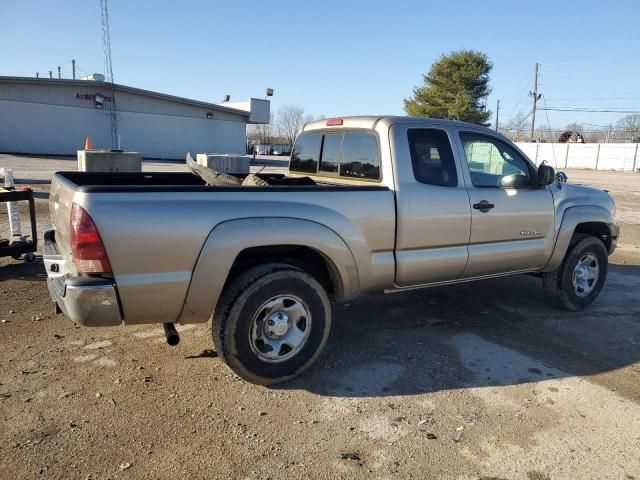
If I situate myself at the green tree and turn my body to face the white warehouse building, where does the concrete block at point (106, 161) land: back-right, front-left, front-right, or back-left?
front-left

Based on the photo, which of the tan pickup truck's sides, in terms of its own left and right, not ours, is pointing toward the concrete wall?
front

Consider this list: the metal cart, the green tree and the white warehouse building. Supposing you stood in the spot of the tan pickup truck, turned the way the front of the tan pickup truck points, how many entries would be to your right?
0

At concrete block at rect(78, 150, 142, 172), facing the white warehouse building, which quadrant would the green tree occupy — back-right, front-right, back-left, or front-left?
front-right

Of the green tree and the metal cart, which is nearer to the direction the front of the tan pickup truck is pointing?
the green tree

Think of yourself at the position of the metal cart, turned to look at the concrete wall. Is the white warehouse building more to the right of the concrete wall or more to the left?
left

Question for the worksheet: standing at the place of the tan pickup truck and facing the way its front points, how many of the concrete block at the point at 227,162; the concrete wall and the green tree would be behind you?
0

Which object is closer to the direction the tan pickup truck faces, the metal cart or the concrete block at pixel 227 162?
the concrete block

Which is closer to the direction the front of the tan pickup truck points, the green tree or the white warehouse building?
the green tree

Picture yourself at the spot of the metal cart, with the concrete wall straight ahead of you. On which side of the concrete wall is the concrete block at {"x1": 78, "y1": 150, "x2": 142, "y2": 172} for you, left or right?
left

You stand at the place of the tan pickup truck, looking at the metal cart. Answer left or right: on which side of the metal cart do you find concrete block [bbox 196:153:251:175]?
right

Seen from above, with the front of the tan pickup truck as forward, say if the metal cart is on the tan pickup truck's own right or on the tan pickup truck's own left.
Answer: on the tan pickup truck's own left

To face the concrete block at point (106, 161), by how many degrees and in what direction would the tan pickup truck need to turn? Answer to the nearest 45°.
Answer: approximately 90° to its left

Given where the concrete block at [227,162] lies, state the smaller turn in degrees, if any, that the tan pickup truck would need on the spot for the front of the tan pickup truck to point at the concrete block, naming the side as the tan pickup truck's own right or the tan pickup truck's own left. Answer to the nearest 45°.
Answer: approximately 45° to the tan pickup truck's own left

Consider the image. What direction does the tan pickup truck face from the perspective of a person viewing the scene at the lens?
facing away from the viewer and to the right of the viewer

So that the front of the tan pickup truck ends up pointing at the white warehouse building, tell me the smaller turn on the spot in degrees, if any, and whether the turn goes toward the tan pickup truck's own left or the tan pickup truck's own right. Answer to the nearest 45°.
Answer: approximately 90° to the tan pickup truck's own left

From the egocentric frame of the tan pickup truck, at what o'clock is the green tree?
The green tree is roughly at 11 o'clock from the tan pickup truck.

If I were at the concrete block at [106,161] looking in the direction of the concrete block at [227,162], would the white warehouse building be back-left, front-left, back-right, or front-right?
front-left
